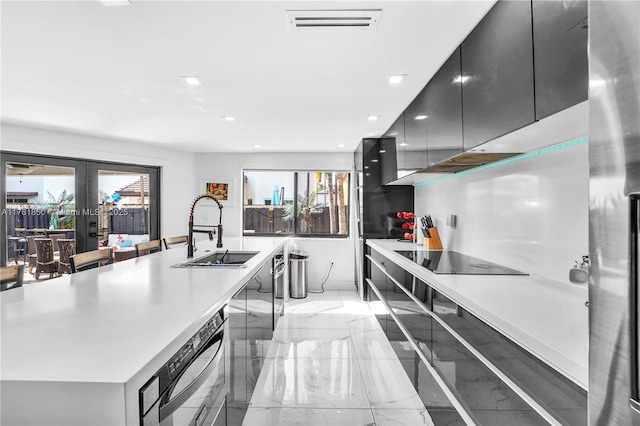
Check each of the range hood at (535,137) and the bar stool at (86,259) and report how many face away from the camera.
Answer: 0

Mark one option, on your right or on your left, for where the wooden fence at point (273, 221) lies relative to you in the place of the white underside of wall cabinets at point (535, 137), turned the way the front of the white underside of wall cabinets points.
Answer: on your right

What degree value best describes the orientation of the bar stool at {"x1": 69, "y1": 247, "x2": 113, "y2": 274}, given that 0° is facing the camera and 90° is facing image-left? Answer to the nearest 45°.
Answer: approximately 315°

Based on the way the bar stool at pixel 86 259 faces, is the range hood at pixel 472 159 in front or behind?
in front

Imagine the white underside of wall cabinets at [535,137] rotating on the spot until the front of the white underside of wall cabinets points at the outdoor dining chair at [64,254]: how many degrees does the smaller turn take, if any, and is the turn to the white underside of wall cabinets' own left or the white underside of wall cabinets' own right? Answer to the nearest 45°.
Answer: approximately 45° to the white underside of wall cabinets' own right

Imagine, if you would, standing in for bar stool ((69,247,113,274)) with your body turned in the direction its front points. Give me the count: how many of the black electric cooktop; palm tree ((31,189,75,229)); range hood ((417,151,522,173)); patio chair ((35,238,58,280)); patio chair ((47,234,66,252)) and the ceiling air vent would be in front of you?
3

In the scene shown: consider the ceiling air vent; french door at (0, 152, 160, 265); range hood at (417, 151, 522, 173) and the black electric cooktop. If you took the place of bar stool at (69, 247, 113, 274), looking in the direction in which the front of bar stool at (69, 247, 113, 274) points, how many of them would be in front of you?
3

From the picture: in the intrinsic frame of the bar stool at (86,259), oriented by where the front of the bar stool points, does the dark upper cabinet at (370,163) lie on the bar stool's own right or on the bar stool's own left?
on the bar stool's own left

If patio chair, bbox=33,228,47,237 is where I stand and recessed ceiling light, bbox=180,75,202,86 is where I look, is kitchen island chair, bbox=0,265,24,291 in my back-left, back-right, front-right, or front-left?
front-right

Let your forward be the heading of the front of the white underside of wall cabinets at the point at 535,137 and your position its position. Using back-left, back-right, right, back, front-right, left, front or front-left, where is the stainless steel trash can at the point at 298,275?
right
